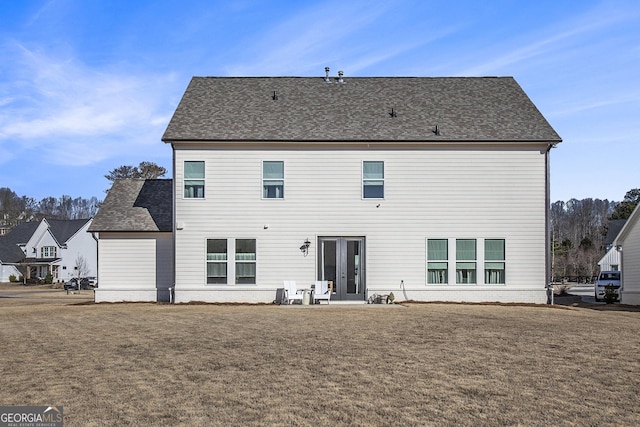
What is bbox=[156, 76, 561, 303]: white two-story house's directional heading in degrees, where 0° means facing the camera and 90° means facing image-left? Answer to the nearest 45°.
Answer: approximately 180°

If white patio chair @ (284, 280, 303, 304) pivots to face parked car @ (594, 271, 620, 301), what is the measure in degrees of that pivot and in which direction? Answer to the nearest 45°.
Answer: approximately 90° to its left

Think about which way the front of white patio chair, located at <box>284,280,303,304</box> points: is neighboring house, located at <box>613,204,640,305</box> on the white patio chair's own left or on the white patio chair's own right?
on the white patio chair's own left

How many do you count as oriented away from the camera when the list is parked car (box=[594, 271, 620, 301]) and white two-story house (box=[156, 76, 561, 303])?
1

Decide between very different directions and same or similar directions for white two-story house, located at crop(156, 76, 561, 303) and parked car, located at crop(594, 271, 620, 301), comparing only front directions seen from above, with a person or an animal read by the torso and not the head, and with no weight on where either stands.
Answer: very different directions
